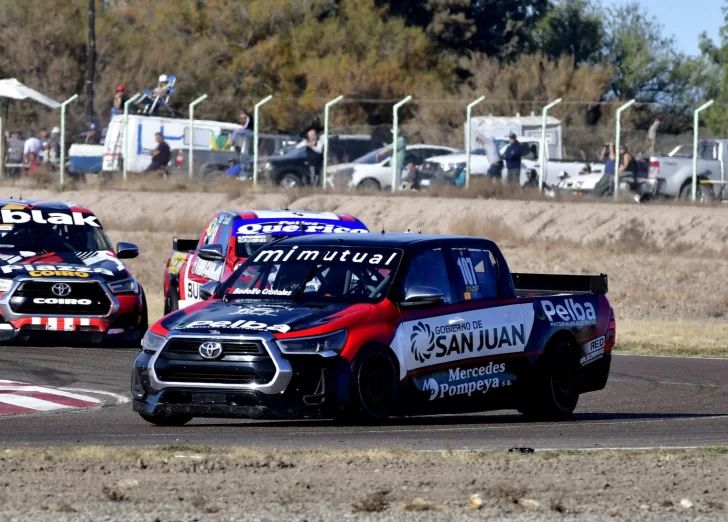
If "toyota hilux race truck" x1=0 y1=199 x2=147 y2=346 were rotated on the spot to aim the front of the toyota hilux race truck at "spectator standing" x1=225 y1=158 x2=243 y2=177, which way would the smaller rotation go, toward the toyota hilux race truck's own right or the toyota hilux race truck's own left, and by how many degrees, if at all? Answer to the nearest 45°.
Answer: approximately 180°

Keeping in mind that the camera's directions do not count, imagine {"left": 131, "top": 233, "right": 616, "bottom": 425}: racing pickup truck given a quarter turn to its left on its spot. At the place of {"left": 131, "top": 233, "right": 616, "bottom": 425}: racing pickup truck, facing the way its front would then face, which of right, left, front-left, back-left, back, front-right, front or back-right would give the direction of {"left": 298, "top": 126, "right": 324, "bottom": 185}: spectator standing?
back-left

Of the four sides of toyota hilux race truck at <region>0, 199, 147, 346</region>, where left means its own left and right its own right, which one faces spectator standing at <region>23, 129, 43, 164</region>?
back

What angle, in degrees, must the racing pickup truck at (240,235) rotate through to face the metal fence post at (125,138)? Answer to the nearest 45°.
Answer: approximately 135° to its left

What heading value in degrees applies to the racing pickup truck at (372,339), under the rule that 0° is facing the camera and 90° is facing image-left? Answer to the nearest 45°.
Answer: approximately 45°

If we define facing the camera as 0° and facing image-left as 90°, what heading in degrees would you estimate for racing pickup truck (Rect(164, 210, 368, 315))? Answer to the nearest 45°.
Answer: approximately 315°

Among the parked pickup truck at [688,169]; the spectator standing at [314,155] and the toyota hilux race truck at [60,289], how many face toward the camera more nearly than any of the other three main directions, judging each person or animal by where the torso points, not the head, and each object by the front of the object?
2

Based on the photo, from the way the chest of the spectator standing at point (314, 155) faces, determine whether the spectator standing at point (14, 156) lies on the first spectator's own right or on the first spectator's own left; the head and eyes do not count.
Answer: on the first spectator's own right

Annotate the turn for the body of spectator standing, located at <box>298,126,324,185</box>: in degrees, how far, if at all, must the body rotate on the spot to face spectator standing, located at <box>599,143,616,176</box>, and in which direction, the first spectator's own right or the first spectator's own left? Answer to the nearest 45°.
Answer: approximately 45° to the first spectator's own left

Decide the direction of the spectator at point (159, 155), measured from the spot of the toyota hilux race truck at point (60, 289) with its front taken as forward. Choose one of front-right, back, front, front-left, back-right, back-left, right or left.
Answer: back
